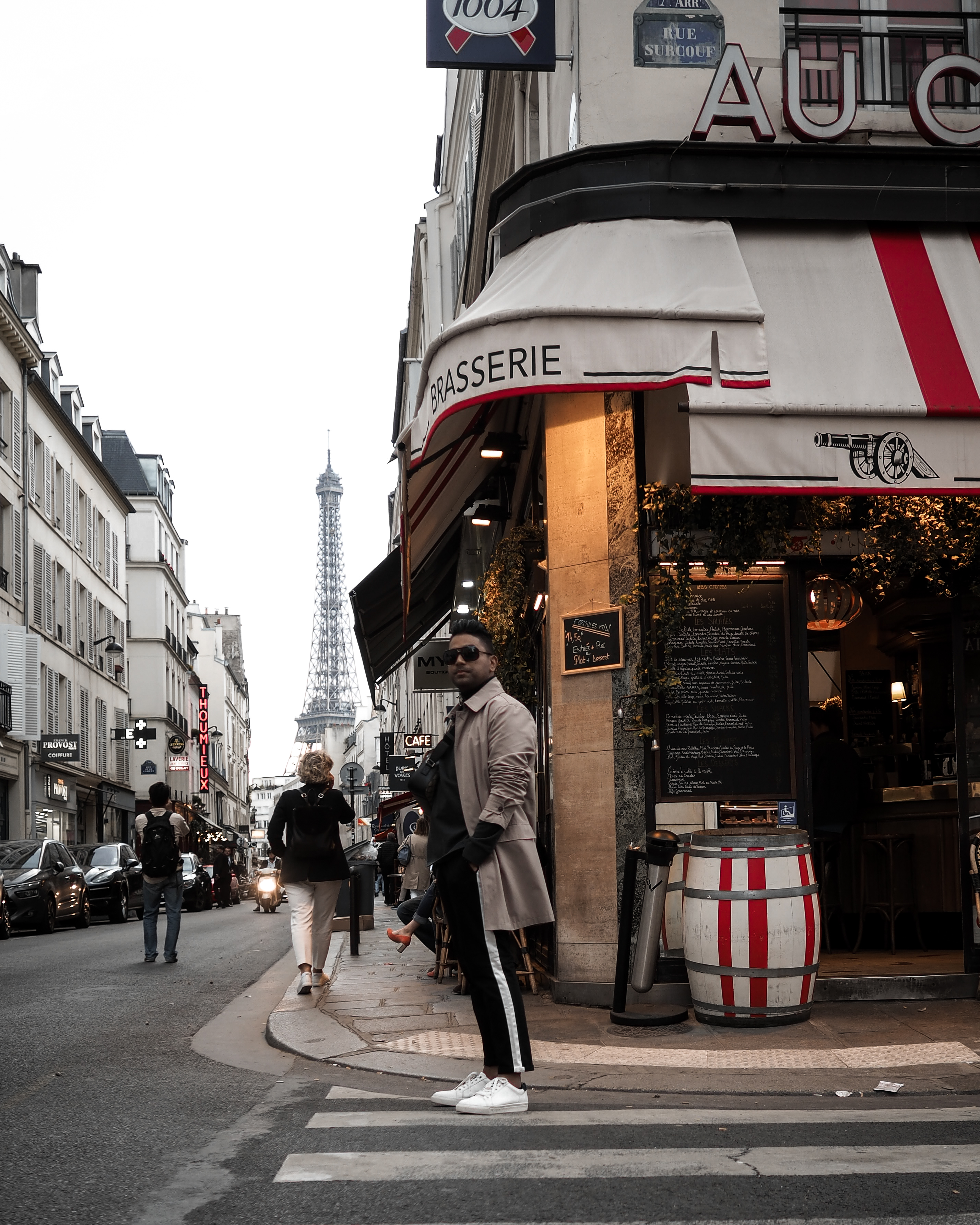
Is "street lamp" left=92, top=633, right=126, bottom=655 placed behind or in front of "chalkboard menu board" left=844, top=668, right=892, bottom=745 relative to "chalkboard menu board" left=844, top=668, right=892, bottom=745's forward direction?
behind

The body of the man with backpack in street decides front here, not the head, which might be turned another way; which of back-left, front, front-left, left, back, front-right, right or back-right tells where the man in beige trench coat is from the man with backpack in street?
back

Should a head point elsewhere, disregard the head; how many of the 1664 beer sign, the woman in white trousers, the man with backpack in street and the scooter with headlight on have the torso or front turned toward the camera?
2

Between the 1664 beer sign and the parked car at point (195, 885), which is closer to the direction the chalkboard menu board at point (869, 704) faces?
the 1664 beer sign

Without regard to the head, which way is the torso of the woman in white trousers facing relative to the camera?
away from the camera

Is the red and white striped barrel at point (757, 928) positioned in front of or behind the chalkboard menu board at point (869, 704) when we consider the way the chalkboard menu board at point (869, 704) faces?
in front

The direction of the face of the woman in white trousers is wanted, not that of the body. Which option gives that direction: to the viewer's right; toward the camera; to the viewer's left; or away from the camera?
away from the camera

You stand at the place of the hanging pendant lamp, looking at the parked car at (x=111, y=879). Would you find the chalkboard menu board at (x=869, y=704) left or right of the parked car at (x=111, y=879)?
right

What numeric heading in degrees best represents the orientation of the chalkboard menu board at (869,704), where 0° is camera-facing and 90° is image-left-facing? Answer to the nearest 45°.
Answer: approximately 0°

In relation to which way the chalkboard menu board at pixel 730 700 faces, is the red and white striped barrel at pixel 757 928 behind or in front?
in front

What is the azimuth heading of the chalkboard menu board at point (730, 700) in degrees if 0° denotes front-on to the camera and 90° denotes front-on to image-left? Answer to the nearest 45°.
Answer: approximately 0°
